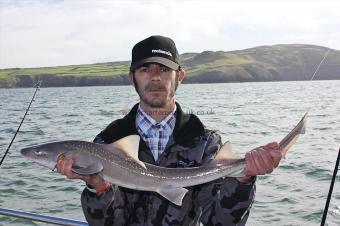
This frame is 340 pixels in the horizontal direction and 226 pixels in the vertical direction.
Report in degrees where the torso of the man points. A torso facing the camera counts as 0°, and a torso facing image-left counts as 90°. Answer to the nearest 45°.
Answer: approximately 0°
